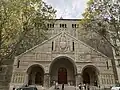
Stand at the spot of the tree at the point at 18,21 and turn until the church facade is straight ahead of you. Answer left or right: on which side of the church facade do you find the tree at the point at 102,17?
right

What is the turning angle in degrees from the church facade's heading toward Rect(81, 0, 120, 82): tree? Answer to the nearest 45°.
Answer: approximately 45° to its left

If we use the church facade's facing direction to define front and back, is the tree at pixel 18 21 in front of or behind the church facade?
in front

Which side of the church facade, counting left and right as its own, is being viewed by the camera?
front
